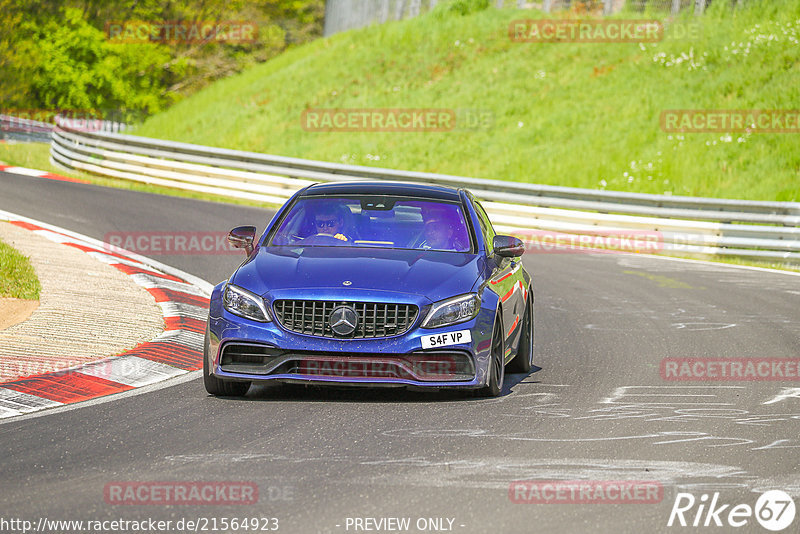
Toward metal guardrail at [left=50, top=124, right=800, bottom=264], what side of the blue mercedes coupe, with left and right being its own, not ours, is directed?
back

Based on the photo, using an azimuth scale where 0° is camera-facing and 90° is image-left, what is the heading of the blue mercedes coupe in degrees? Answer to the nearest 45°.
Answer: approximately 0°
